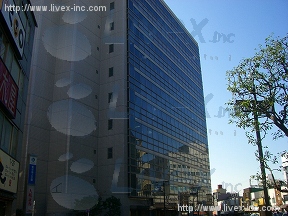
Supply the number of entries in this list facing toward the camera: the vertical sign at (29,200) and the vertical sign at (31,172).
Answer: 2

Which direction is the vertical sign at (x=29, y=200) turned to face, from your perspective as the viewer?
facing the viewer

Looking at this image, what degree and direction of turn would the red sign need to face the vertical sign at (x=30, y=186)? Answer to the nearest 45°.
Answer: approximately 135° to its left

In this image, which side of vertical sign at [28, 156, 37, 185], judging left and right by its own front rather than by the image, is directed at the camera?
front

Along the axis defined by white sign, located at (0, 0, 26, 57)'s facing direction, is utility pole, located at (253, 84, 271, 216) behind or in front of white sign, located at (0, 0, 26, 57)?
in front

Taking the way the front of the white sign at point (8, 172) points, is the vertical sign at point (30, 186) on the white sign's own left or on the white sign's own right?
on the white sign's own left

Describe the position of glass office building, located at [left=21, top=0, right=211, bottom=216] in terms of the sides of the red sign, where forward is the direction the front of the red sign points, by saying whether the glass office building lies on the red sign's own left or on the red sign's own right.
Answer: on the red sign's own left

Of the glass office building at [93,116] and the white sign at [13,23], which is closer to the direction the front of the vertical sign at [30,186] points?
the white sign

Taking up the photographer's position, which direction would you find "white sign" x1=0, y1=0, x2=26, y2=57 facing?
facing the viewer and to the right of the viewer
